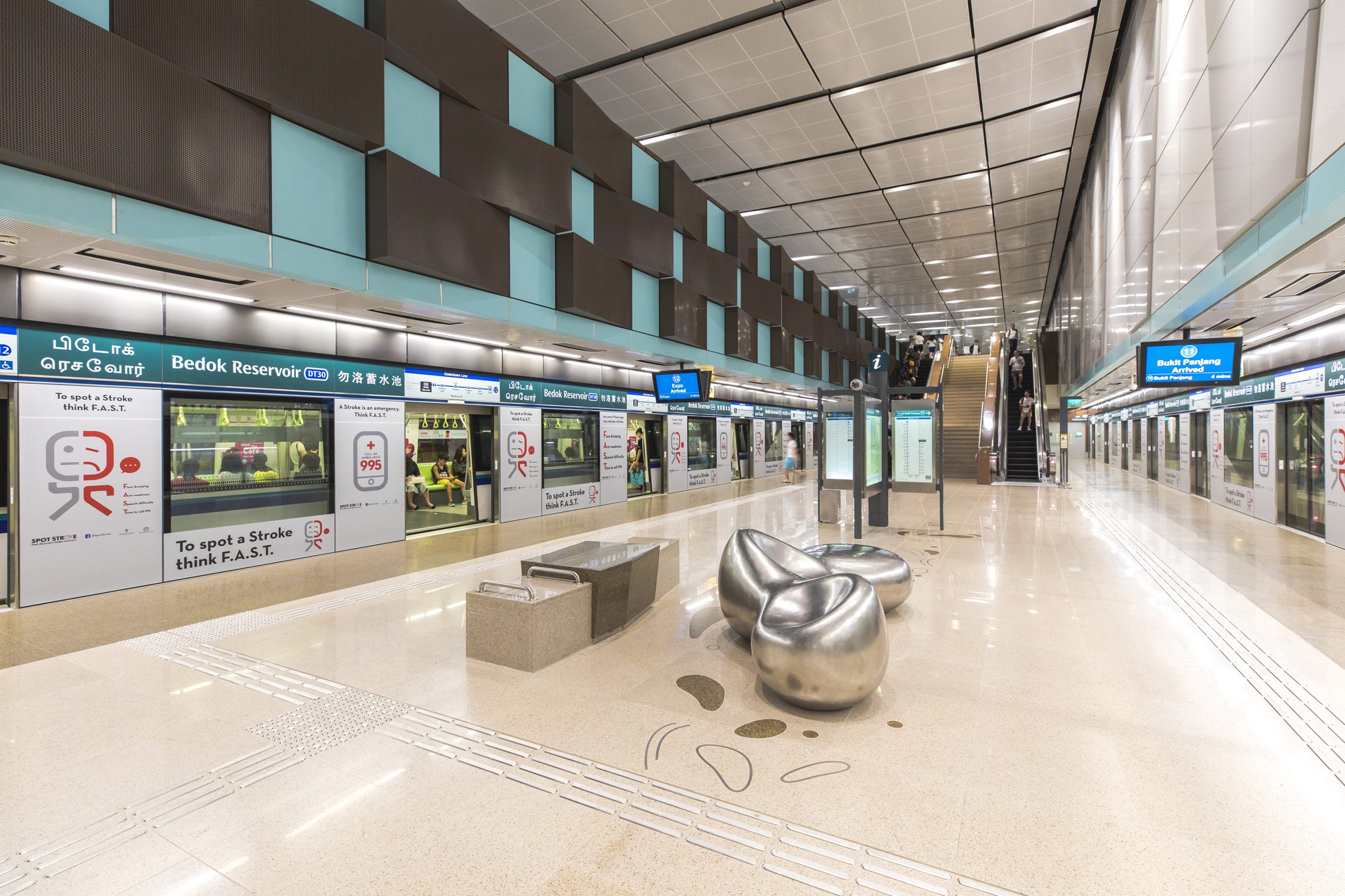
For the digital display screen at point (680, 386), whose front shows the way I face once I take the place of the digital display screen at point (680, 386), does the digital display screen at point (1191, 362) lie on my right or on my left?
on my left

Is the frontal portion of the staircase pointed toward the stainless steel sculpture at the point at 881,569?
yes

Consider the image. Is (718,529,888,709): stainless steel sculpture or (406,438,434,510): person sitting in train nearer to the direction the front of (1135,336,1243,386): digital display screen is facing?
the stainless steel sculpture

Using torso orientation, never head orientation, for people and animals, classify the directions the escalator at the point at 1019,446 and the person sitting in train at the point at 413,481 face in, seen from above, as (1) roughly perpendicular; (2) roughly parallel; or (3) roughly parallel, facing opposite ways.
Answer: roughly perpendicular

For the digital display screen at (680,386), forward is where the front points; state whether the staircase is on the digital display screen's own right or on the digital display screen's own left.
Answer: on the digital display screen's own left

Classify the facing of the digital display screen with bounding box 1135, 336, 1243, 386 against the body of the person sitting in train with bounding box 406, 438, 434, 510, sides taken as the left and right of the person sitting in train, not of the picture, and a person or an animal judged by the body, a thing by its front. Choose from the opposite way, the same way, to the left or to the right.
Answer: to the right

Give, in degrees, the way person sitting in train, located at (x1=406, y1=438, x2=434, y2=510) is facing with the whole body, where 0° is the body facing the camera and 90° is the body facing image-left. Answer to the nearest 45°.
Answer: approximately 315°

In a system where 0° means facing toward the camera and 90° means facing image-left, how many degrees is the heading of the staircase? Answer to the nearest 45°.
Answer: approximately 0°

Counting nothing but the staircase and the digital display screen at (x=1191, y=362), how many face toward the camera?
2

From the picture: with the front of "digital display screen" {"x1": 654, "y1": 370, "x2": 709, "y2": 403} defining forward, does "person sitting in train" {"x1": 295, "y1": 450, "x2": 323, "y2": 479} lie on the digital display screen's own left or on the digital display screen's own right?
on the digital display screen's own right

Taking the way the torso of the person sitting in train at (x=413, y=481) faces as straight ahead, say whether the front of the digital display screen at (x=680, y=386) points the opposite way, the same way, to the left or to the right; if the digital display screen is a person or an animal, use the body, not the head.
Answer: to the right
